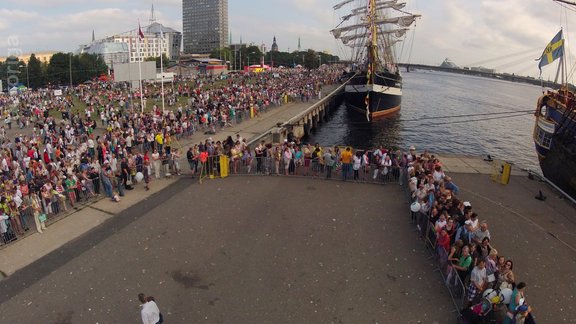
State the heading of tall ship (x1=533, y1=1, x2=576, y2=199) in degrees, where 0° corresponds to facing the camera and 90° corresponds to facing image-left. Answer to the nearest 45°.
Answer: approximately 315°

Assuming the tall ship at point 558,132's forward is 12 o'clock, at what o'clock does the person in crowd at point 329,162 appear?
The person in crowd is roughly at 3 o'clock from the tall ship.

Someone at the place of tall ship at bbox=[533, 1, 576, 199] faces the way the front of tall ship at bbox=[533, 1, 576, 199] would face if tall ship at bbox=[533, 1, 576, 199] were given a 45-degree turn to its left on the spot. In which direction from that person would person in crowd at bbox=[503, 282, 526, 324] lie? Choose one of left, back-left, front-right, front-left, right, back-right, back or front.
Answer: right

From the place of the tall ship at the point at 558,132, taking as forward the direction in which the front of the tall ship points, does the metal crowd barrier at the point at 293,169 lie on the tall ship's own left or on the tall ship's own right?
on the tall ship's own right

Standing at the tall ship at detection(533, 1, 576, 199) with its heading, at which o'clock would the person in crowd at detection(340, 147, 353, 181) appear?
The person in crowd is roughly at 3 o'clock from the tall ship.

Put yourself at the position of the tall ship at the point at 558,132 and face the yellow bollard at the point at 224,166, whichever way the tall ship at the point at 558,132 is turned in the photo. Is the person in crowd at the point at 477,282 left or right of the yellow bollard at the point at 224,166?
left

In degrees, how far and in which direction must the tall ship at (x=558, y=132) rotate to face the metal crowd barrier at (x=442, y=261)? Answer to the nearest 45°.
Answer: approximately 45° to its right

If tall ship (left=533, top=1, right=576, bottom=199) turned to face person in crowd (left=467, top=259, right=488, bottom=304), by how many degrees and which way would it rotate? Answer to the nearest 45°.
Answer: approximately 45° to its right

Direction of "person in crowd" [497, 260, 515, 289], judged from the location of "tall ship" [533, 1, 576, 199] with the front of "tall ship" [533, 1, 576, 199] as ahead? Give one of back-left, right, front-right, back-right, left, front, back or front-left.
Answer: front-right

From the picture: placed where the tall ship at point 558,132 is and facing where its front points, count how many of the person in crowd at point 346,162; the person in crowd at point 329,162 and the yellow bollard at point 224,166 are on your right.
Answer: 3

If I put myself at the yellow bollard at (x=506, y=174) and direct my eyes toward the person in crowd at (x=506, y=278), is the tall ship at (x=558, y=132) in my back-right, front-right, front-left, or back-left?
back-left
